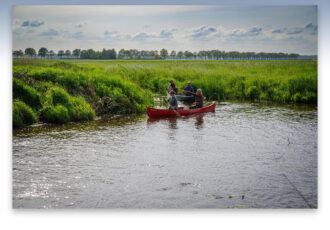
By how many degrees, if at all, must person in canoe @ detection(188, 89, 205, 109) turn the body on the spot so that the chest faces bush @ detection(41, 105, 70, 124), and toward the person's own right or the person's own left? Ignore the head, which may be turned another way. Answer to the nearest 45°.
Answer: approximately 45° to the person's own left

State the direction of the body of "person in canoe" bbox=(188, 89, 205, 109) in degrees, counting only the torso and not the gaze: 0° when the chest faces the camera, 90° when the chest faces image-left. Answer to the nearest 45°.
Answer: approximately 90°
